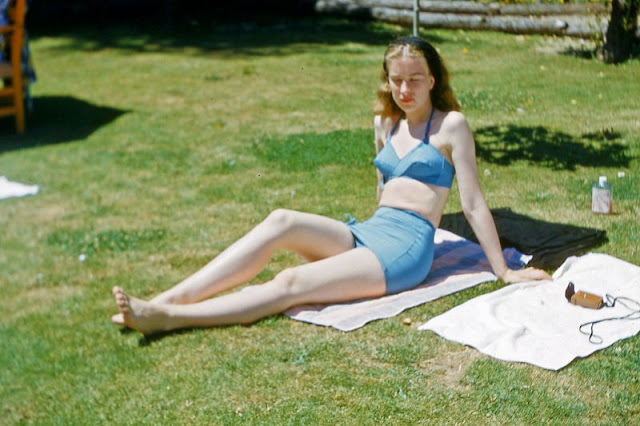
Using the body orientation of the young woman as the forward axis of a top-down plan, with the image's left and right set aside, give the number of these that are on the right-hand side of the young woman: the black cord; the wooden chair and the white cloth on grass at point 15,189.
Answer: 2

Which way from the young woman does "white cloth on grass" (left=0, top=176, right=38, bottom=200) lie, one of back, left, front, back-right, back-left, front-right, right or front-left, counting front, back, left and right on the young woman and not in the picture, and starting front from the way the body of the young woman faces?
right

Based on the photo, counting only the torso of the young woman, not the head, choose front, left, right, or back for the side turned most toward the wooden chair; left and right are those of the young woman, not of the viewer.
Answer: right

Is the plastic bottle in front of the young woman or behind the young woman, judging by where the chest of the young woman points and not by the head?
behind

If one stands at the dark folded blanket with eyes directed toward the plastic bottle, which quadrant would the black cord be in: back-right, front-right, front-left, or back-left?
back-right

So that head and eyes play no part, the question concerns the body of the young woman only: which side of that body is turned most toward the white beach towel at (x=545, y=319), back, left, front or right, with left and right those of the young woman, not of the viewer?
left
